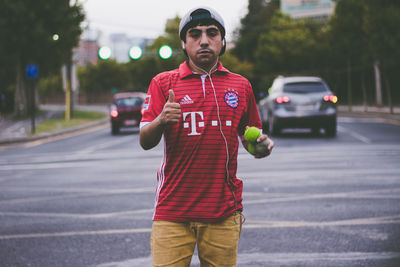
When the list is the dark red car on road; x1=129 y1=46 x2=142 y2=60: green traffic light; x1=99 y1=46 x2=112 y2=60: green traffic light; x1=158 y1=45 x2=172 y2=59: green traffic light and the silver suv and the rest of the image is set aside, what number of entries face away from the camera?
2

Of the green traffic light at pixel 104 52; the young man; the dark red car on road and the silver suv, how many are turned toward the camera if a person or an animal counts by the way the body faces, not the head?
2

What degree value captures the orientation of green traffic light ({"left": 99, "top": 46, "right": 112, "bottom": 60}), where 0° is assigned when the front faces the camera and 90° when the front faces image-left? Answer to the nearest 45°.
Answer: approximately 0°

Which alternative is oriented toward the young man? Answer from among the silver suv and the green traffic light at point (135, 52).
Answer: the green traffic light

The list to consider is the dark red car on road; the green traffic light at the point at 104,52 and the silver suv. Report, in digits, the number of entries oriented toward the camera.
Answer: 1

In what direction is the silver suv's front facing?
away from the camera

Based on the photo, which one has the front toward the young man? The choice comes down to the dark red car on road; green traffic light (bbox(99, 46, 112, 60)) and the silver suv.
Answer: the green traffic light

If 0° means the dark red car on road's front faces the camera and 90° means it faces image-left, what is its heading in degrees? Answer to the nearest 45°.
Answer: approximately 180°
